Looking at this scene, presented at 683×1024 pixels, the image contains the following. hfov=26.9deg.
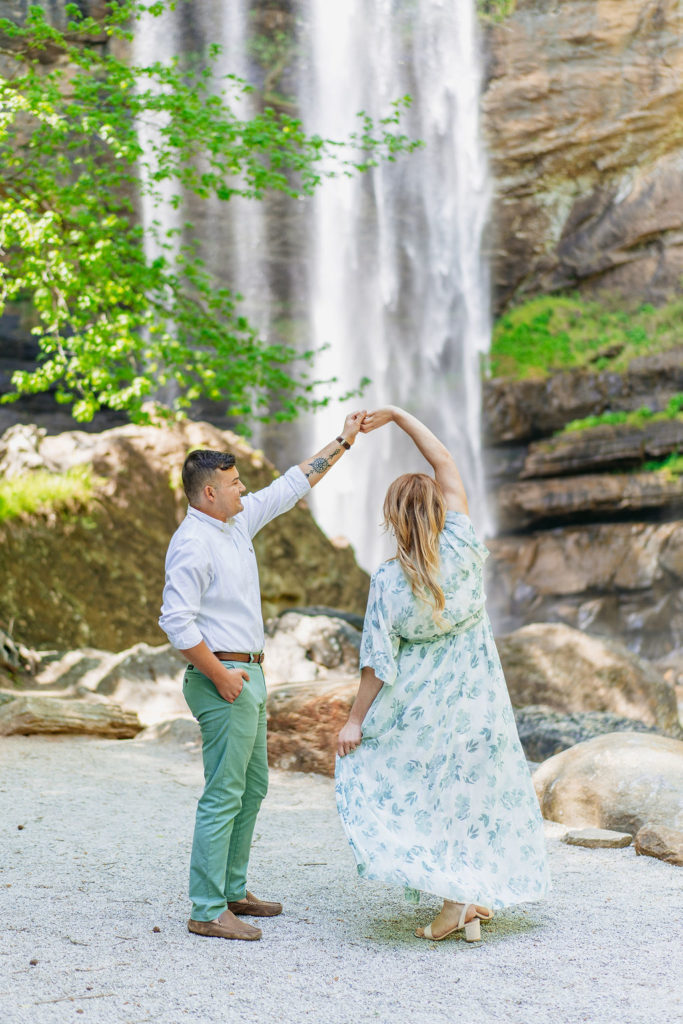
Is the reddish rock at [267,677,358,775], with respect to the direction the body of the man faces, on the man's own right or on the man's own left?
on the man's own left

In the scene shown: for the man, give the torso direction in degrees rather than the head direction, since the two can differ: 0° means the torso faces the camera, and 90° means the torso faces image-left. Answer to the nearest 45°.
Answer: approximately 270°

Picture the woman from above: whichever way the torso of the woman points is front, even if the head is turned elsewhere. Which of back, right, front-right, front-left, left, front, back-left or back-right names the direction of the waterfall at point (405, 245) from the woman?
front-right

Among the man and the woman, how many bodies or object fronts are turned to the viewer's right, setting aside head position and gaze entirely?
1

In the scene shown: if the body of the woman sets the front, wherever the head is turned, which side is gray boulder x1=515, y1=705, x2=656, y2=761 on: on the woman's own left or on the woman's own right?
on the woman's own right

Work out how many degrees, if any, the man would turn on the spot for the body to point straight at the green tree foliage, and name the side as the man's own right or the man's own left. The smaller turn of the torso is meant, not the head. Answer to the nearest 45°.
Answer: approximately 90° to the man's own left

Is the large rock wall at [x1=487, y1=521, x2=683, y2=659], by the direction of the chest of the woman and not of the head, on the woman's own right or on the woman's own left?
on the woman's own right

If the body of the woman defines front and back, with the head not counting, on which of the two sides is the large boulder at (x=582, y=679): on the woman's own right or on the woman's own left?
on the woman's own right

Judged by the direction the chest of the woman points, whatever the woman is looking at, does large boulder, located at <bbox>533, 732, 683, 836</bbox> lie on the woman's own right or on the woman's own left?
on the woman's own right

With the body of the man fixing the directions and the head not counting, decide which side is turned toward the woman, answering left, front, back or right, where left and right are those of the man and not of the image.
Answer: front

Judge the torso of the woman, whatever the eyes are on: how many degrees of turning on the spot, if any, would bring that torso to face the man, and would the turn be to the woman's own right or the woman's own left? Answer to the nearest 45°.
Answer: approximately 45° to the woman's own left

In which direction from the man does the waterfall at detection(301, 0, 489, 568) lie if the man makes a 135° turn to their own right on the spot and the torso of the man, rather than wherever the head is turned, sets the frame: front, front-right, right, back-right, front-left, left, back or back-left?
back-right

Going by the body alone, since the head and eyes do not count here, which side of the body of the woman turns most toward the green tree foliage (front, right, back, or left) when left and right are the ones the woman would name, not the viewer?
front

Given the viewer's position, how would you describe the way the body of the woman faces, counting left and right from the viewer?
facing away from the viewer and to the left of the viewer
